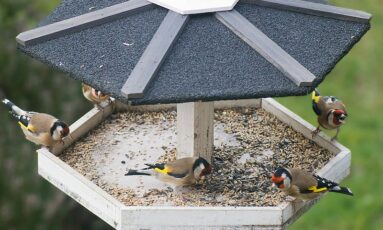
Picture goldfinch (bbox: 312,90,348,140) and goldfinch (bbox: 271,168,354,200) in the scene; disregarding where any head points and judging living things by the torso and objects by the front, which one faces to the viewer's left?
goldfinch (bbox: 271,168,354,200)

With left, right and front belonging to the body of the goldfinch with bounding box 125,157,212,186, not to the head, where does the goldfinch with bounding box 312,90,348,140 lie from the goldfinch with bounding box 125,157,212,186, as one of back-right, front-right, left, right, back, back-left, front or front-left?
front-left

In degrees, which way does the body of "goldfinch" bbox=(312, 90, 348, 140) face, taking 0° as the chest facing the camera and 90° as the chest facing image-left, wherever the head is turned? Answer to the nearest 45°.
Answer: approximately 315°

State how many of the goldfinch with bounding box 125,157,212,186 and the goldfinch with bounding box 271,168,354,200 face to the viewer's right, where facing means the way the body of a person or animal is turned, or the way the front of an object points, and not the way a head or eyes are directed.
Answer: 1

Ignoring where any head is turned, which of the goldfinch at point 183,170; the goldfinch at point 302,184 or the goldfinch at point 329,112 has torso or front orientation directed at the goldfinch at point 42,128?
the goldfinch at point 302,184

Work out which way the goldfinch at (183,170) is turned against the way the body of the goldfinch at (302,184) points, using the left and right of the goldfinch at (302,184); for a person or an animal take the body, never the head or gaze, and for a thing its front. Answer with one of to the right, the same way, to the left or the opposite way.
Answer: the opposite way

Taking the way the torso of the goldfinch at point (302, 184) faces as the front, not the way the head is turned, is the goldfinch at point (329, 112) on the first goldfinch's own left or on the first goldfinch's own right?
on the first goldfinch's own right

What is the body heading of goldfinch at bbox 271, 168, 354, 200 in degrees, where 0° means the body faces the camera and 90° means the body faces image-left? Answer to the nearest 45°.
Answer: approximately 90°

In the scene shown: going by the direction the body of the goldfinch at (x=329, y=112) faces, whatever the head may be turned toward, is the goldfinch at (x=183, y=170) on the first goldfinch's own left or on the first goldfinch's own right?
on the first goldfinch's own right

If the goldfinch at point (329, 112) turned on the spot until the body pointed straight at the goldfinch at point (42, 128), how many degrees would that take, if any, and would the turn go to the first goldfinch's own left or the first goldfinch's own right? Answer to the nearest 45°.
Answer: approximately 90° to the first goldfinch's own right

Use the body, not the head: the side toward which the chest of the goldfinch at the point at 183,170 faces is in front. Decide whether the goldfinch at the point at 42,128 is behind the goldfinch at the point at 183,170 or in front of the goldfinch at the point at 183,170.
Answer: behind

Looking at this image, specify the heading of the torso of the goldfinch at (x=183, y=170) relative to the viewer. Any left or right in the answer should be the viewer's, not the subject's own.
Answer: facing to the right of the viewer
